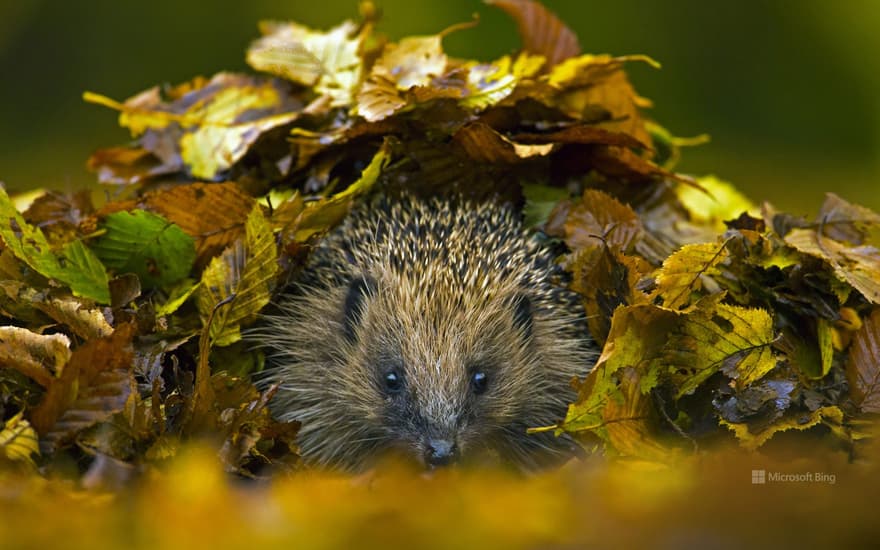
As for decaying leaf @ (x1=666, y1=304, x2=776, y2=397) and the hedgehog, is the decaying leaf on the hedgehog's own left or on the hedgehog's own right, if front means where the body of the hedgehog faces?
on the hedgehog's own left

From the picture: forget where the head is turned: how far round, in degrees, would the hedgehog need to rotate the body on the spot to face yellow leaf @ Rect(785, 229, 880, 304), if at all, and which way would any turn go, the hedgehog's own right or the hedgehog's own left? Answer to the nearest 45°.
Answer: approximately 90° to the hedgehog's own left

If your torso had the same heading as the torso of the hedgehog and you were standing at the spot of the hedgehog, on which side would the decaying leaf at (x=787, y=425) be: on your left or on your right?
on your left

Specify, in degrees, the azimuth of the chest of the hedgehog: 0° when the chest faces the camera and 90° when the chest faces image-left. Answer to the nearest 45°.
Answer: approximately 0°

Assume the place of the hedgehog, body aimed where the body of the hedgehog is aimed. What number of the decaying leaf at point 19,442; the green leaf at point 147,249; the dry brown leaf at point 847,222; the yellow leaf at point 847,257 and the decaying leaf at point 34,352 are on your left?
2
